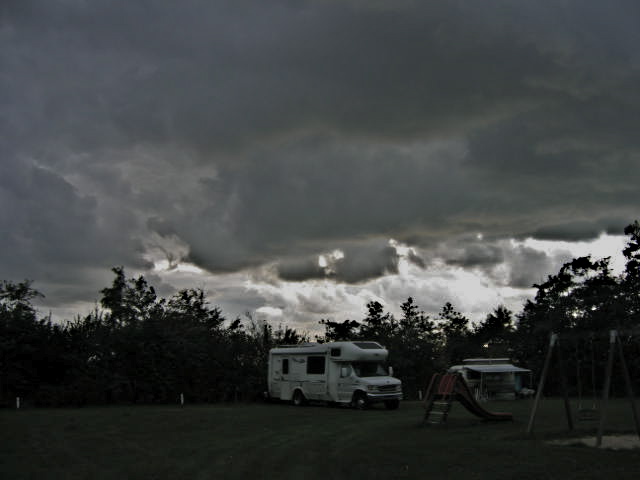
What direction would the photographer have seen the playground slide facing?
facing to the right of the viewer

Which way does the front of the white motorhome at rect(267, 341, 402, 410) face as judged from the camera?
facing the viewer and to the right of the viewer

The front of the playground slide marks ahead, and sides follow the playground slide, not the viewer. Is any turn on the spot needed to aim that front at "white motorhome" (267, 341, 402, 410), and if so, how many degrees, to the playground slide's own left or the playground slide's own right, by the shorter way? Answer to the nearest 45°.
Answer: approximately 135° to the playground slide's own left
